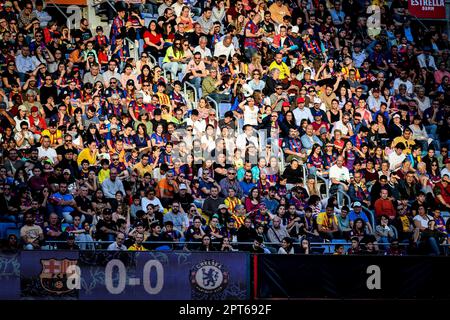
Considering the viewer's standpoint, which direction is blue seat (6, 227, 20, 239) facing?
facing the viewer

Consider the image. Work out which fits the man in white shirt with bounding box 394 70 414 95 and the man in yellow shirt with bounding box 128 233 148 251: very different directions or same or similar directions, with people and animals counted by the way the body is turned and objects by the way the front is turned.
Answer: same or similar directions

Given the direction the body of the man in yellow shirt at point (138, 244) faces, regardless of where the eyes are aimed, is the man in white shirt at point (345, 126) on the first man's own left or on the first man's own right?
on the first man's own left

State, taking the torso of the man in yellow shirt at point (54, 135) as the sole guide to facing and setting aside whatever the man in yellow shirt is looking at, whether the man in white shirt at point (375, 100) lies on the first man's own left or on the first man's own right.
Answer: on the first man's own left

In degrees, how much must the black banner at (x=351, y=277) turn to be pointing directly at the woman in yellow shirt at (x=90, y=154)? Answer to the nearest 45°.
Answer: approximately 90° to its right

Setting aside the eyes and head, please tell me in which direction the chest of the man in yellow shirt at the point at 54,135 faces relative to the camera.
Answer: toward the camera

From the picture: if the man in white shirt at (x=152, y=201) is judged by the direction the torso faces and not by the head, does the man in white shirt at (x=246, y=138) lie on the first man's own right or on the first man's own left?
on the first man's own left

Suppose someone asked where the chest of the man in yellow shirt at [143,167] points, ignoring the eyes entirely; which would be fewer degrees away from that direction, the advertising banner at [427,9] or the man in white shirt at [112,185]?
the man in white shirt

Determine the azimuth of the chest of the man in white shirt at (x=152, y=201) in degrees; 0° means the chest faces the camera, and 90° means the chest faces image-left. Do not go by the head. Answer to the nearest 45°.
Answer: approximately 0°

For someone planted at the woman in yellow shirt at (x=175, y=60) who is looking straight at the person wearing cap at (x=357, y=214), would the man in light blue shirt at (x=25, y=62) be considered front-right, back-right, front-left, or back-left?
back-right
